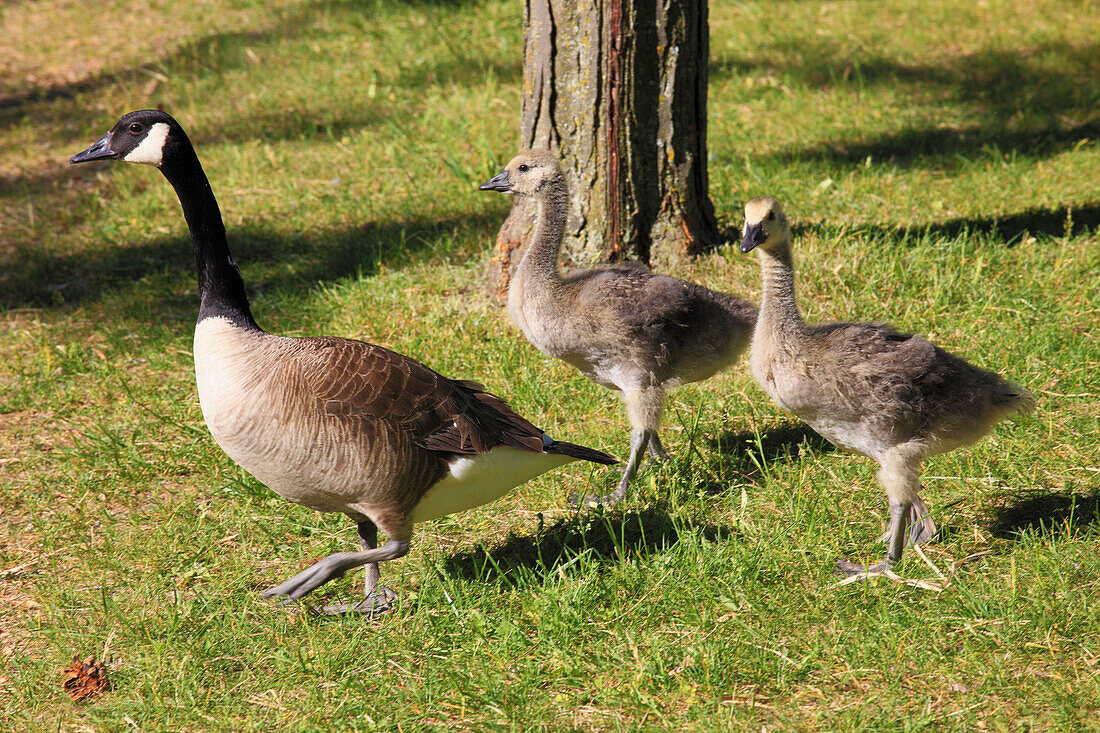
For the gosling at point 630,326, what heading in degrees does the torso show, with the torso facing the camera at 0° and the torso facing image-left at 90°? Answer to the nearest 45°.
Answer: approximately 90°

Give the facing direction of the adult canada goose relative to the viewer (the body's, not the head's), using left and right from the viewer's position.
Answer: facing to the left of the viewer

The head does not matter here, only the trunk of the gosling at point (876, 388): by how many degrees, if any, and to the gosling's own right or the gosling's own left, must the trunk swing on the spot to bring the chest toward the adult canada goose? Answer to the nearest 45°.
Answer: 0° — it already faces it

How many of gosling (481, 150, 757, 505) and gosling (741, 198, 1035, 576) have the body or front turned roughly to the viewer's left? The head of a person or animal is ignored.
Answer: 2

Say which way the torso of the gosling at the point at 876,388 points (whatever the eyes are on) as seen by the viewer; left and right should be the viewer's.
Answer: facing to the left of the viewer

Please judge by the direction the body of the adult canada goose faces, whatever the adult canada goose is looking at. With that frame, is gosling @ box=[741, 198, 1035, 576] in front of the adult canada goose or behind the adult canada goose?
behind

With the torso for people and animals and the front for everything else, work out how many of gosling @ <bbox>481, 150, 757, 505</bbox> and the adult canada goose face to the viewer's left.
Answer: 2

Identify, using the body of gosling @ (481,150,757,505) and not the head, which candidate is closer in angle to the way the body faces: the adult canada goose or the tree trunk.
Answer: the adult canada goose
